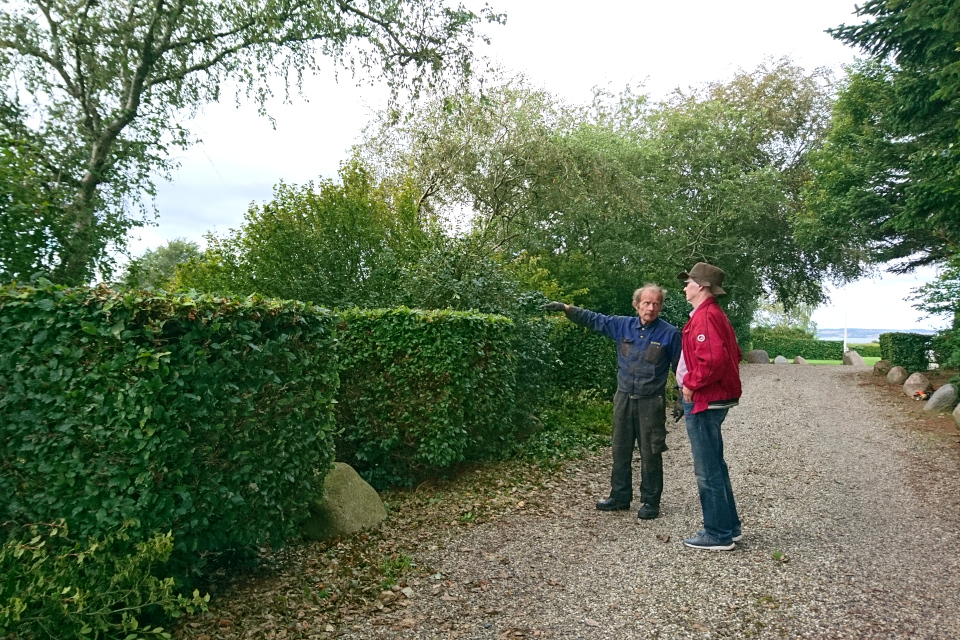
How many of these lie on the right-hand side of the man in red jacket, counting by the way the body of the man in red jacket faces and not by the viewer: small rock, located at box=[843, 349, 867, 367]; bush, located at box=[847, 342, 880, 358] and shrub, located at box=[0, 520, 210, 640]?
2

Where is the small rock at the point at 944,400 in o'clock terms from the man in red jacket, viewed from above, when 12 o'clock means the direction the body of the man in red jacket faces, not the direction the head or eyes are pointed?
The small rock is roughly at 4 o'clock from the man in red jacket.

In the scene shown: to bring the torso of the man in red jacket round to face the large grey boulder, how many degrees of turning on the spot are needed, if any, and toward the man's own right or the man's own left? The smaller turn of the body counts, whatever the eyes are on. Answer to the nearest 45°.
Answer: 0° — they already face it

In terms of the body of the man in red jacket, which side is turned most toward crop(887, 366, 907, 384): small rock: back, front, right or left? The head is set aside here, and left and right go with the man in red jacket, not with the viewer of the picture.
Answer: right

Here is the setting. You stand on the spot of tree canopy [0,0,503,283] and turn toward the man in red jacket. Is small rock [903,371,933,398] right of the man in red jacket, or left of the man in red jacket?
left

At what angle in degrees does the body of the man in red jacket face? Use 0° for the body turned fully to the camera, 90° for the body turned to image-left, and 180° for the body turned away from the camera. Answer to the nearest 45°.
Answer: approximately 90°

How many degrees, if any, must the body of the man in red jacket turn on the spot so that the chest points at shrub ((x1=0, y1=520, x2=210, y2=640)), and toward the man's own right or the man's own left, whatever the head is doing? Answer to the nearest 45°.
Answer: approximately 45° to the man's own left
